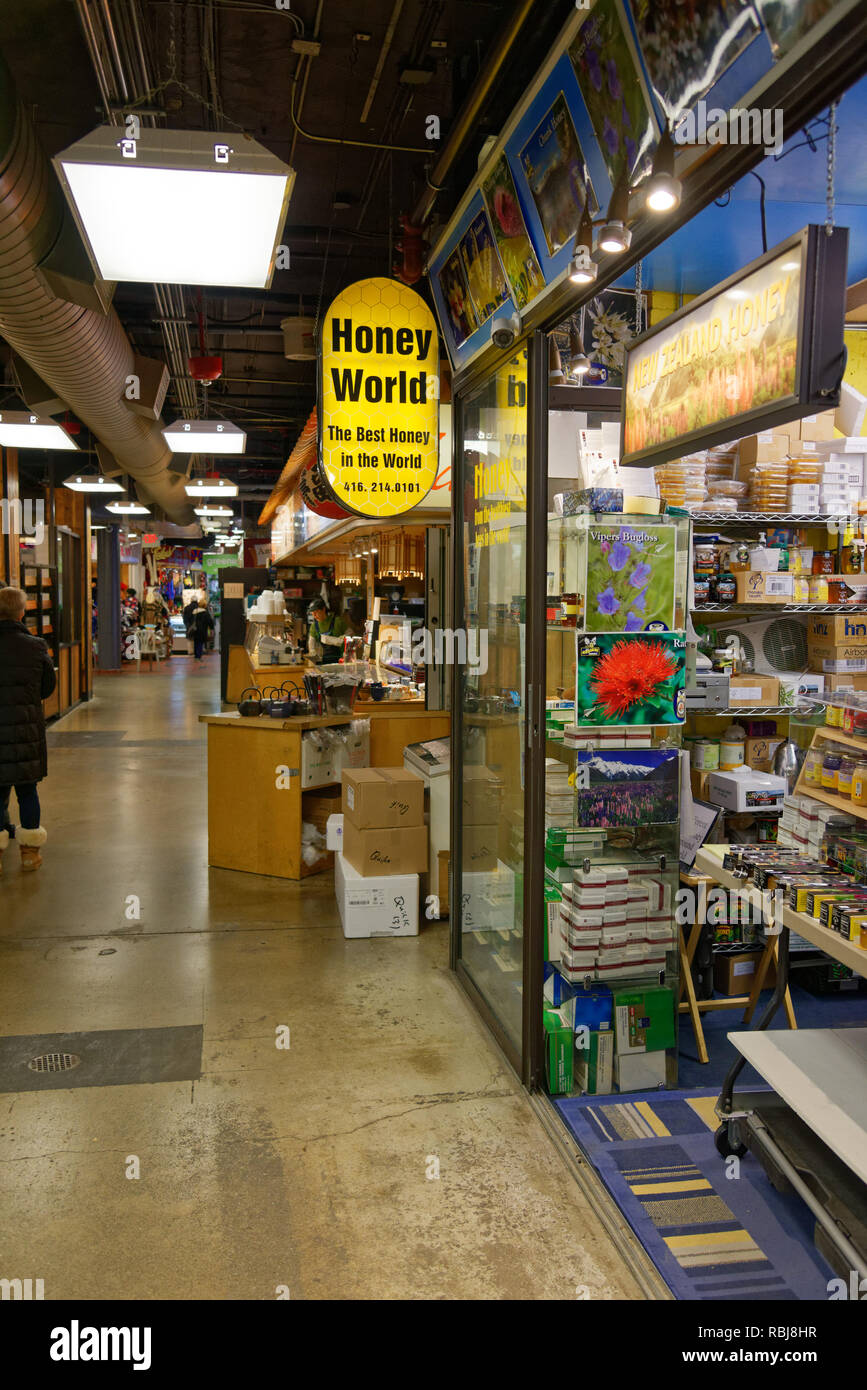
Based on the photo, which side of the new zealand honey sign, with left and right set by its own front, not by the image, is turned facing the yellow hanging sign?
right

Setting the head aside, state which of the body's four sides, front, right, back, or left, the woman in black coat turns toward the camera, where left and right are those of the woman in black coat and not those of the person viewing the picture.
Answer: back
